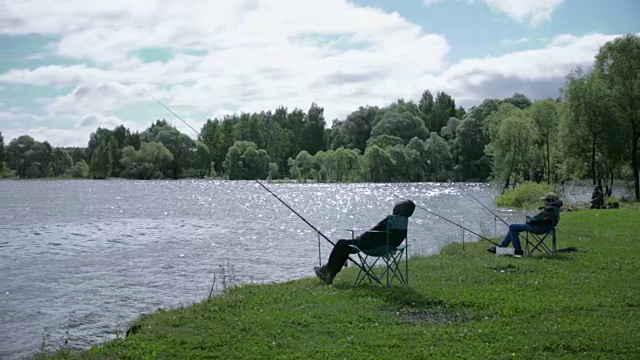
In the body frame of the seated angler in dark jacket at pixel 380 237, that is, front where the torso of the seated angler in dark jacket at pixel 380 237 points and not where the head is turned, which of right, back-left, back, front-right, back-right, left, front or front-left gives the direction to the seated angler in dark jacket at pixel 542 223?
back-right

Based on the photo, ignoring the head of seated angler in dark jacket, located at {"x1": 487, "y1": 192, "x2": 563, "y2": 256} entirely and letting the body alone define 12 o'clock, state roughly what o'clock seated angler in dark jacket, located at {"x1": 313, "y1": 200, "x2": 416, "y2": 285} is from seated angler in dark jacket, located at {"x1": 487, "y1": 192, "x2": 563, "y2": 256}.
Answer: seated angler in dark jacket, located at {"x1": 313, "y1": 200, "x2": 416, "y2": 285} is roughly at 10 o'clock from seated angler in dark jacket, located at {"x1": 487, "y1": 192, "x2": 563, "y2": 256}.

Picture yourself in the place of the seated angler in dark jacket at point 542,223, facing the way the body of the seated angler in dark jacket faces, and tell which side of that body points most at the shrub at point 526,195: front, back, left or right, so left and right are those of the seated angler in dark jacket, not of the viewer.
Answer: right

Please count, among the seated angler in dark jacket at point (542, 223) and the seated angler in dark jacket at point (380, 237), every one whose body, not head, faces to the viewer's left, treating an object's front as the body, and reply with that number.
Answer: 2

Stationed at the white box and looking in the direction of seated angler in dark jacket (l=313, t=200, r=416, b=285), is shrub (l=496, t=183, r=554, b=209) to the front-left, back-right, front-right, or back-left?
back-right

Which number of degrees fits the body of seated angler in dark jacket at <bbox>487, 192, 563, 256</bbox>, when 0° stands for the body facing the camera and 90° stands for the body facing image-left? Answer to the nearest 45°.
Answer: approximately 90°

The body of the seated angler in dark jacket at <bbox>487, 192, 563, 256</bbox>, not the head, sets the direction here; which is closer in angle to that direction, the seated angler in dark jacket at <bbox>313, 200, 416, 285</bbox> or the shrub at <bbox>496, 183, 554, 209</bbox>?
the seated angler in dark jacket

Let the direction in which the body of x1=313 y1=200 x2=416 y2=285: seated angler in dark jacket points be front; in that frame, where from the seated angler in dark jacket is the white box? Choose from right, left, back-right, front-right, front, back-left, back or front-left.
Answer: back-right

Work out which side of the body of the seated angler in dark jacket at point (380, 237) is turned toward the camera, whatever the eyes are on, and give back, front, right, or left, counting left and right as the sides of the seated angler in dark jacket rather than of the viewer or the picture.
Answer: left

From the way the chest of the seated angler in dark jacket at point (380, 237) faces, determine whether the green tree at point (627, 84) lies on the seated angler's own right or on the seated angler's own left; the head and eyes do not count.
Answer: on the seated angler's own right
